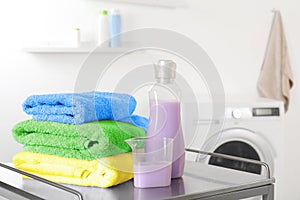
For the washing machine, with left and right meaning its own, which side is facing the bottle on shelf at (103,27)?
right

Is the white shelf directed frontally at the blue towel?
yes

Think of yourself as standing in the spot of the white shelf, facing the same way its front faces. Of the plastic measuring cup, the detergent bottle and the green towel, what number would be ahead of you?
3

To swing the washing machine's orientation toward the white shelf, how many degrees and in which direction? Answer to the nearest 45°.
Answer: approximately 90° to its right

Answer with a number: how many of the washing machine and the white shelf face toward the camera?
2

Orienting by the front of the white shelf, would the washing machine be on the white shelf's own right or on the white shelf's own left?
on the white shelf's own left

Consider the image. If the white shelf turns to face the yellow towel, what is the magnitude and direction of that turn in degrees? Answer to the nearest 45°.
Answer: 0° — it already faces it

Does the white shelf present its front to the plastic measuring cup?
yes

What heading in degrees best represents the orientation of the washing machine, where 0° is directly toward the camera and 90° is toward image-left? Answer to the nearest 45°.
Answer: approximately 0°
